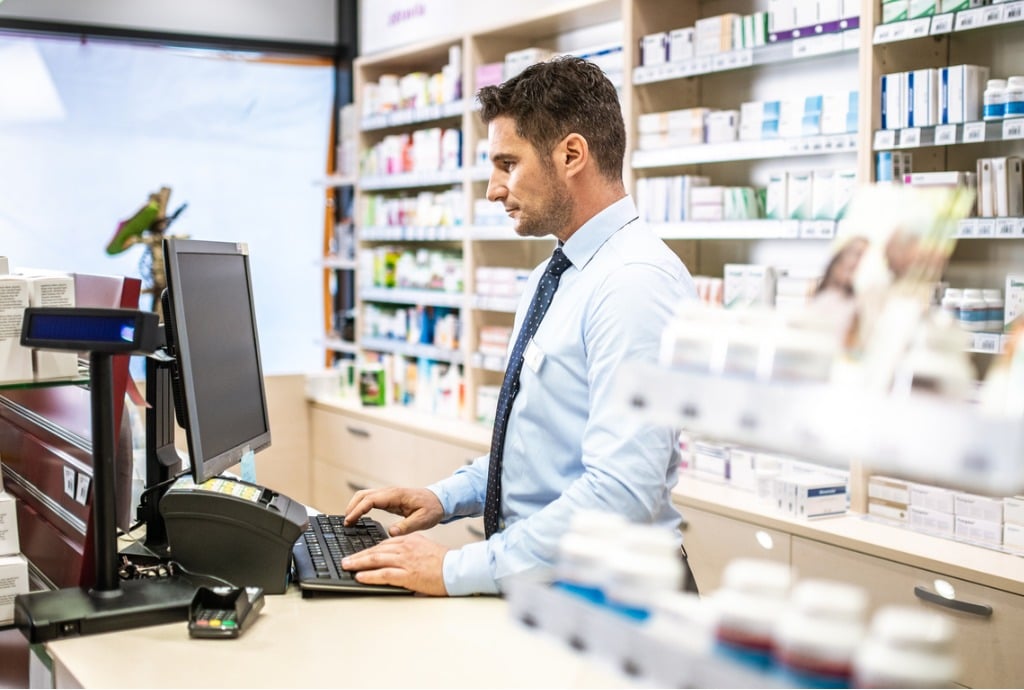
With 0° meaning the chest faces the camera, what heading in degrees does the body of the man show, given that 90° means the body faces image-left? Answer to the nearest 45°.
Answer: approximately 90°

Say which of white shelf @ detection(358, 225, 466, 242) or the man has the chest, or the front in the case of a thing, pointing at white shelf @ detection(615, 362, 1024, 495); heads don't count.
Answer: white shelf @ detection(358, 225, 466, 242)

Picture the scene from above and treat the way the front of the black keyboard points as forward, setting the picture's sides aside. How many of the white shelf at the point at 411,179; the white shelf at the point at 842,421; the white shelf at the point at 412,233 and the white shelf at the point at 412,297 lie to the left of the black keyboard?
3

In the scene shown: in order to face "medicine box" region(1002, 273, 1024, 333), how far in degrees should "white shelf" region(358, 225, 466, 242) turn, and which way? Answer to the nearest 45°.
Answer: approximately 45° to its left

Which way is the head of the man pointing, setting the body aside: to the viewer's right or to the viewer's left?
to the viewer's left

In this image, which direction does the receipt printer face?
to the viewer's right

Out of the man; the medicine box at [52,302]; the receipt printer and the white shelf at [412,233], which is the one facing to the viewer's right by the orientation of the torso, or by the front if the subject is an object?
the receipt printer
